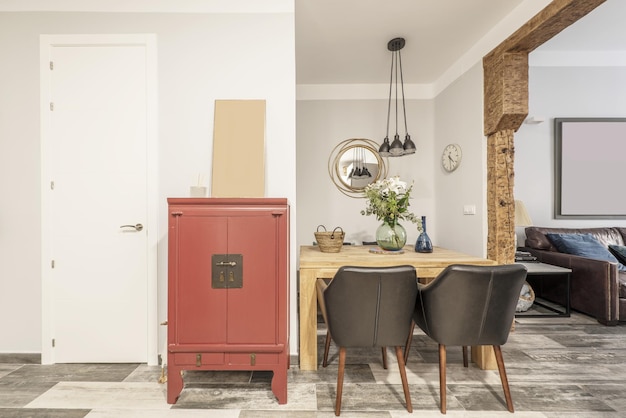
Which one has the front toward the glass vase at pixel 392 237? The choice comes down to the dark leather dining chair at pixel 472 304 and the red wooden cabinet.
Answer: the dark leather dining chair

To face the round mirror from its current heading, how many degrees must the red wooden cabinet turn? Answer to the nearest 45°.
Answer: approximately 135° to its left

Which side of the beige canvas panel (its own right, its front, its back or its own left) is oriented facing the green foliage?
left

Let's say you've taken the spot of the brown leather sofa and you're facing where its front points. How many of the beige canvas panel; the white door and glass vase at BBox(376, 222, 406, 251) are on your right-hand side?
3

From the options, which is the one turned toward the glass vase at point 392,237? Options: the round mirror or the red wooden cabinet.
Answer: the round mirror

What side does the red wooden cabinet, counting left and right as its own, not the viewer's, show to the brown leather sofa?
left

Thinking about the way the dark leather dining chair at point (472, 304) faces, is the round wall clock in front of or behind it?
in front

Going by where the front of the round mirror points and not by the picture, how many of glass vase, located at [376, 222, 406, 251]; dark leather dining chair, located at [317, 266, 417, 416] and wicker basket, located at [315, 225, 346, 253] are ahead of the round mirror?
3

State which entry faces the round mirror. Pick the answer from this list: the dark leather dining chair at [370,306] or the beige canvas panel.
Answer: the dark leather dining chair

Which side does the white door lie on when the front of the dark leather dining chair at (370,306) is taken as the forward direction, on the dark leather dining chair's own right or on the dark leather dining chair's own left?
on the dark leather dining chair's own left

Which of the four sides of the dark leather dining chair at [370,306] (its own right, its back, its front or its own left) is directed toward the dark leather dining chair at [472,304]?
right

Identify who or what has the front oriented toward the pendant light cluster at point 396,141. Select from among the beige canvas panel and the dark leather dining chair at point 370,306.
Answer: the dark leather dining chair

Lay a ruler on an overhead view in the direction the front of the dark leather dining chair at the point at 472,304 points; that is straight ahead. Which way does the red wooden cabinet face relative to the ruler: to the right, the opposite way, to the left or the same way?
the opposite way

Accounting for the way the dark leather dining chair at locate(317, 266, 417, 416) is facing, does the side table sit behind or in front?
in front

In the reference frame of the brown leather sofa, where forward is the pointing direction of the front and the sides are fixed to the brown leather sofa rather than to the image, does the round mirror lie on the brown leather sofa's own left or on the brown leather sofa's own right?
on the brown leather sofa's own right
